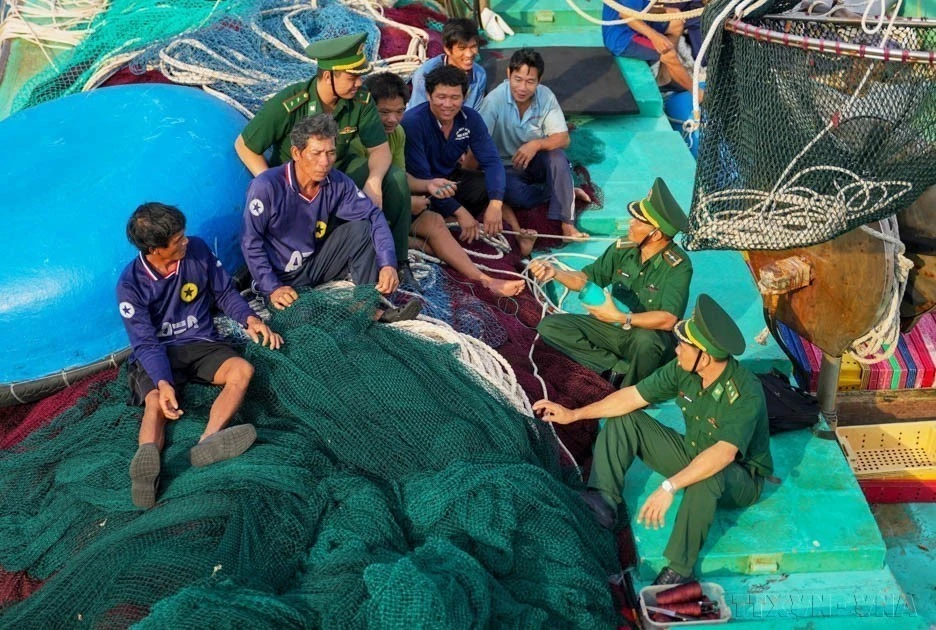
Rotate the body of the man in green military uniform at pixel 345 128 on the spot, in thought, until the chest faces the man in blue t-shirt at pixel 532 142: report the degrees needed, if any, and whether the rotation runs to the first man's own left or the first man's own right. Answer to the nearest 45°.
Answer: approximately 90° to the first man's own left

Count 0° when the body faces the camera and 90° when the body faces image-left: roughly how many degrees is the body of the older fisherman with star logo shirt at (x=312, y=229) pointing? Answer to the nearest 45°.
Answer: approximately 315°

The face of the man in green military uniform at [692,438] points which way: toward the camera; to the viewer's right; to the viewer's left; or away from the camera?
to the viewer's left

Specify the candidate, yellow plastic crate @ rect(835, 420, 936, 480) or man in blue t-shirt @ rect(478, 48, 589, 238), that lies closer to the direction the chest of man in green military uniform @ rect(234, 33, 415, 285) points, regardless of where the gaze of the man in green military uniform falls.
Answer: the yellow plastic crate

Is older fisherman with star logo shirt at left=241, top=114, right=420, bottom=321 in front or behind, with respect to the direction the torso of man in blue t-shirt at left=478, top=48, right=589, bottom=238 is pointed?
in front

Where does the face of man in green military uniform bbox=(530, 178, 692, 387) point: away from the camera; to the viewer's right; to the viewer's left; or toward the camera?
to the viewer's left

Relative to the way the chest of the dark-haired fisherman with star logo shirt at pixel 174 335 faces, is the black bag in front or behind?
in front

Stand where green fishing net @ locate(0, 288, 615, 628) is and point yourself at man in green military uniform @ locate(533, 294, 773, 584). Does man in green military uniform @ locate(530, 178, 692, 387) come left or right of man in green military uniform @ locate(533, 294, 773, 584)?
left

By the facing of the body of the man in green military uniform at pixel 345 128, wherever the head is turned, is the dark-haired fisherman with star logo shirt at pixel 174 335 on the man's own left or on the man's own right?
on the man's own right

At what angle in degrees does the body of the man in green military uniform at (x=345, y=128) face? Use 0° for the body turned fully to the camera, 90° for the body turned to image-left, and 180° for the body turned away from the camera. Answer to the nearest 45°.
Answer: approximately 315°
